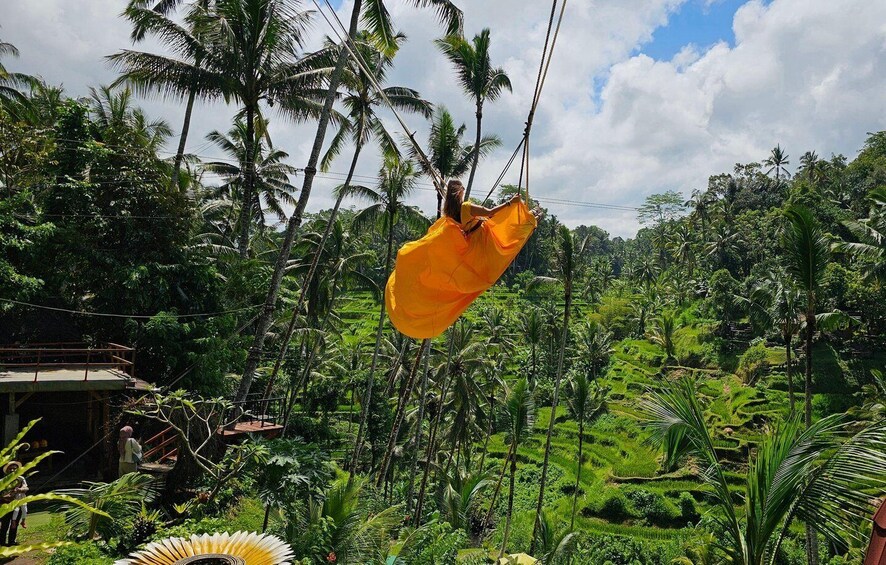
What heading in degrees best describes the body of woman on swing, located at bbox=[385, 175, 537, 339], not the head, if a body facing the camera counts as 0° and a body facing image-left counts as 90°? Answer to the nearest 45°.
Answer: approximately 225°

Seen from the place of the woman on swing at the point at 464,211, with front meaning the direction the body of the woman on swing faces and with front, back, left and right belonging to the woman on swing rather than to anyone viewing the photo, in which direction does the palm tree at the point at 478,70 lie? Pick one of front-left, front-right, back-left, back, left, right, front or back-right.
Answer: front-left

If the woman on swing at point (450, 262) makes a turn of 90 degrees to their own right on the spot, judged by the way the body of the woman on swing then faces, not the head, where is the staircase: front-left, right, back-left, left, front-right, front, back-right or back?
back

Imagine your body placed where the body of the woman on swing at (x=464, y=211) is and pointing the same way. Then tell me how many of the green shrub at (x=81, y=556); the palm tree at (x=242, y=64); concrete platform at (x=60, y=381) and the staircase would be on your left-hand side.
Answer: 4

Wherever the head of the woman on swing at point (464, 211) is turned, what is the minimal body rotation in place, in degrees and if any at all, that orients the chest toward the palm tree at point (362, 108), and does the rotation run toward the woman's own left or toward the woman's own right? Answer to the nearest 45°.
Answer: approximately 45° to the woman's own left

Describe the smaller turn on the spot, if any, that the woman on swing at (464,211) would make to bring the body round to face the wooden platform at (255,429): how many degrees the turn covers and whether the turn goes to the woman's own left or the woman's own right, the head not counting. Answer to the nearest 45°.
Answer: approximately 90° to the woman's own left

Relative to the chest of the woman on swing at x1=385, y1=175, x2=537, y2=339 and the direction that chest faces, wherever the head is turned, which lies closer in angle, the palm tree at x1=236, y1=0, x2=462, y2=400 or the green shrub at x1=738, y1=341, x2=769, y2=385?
the green shrub

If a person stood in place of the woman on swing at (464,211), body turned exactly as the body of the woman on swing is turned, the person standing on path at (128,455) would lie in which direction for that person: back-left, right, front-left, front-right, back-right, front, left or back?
left

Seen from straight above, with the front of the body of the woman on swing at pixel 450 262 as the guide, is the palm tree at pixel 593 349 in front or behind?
in front

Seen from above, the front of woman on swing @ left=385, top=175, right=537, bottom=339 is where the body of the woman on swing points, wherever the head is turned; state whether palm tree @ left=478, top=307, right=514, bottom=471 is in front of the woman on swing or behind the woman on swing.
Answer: in front

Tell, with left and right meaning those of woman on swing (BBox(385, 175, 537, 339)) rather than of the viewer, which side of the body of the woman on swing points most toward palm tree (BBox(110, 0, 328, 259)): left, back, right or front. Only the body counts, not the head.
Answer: left

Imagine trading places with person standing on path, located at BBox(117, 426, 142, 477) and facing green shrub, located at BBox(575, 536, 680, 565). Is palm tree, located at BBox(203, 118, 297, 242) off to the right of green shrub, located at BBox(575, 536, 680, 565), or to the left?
left
